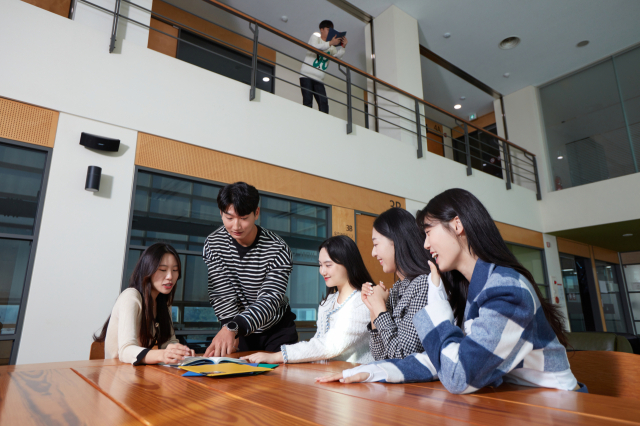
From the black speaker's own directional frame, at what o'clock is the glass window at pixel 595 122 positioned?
The glass window is roughly at 9 o'clock from the black speaker.

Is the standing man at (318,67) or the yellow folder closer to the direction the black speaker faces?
the yellow folder

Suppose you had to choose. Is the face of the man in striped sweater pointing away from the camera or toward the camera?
toward the camera

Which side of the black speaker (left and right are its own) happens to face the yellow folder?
front

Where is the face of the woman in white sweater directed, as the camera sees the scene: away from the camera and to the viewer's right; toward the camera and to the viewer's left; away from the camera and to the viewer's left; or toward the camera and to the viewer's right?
toward the camera and to the viewer's left

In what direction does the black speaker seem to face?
toward the camera

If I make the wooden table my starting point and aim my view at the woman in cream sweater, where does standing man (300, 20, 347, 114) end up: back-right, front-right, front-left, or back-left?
front-right
